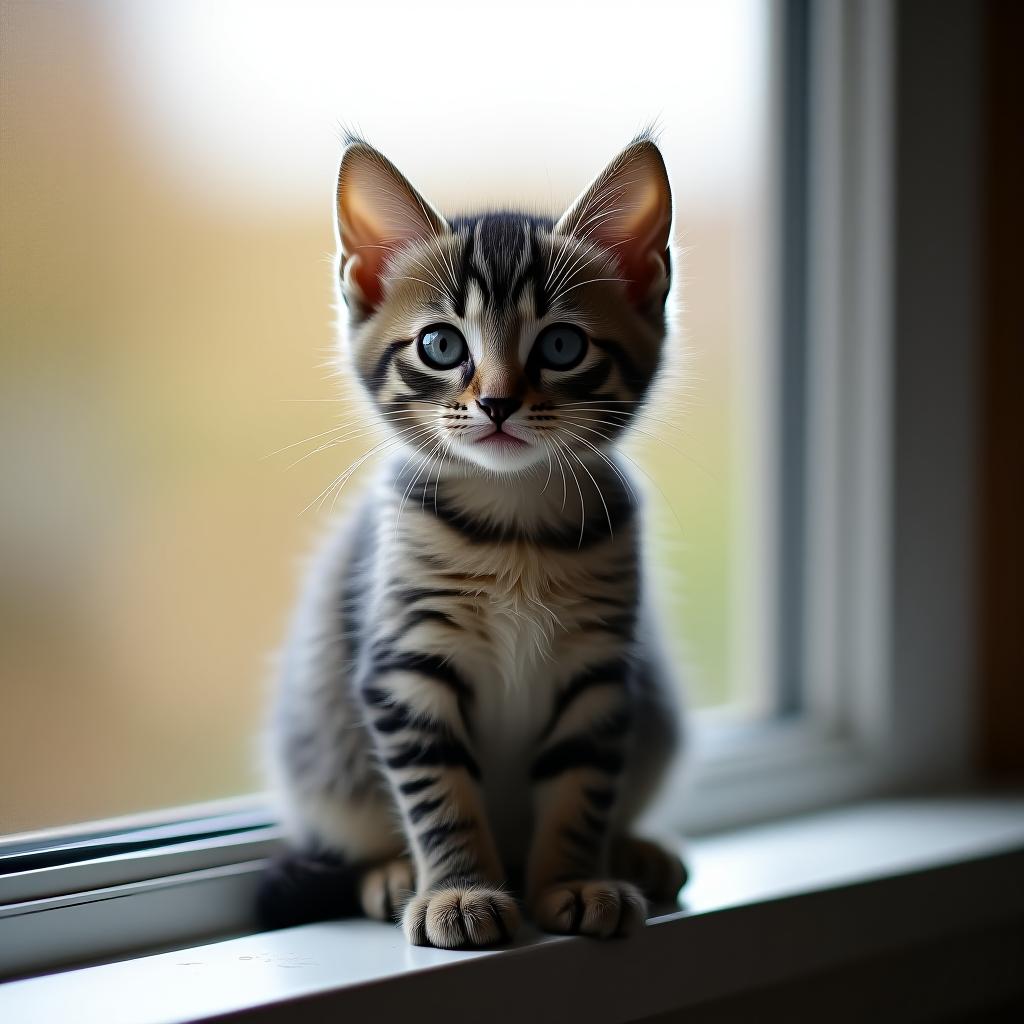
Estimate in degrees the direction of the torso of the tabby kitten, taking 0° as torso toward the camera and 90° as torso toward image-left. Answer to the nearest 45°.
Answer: approximately 0°
